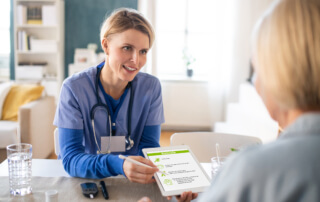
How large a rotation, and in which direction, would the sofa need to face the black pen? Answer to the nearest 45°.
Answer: approximately 45° to its left

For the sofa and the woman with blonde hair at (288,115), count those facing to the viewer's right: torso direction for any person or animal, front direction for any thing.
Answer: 0

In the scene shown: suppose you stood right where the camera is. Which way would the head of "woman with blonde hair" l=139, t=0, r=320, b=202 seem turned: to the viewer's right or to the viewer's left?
to the viewer's left

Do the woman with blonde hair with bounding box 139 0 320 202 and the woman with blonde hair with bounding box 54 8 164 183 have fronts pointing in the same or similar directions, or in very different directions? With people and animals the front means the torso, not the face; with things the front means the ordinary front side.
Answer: very different directions

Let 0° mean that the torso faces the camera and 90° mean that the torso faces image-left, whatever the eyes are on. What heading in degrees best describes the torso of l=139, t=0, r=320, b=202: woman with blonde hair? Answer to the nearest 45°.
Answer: approximately 135°

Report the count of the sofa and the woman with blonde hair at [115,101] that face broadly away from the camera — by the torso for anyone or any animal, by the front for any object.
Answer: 0

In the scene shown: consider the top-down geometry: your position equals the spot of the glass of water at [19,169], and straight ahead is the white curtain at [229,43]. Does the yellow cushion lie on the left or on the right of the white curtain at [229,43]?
left

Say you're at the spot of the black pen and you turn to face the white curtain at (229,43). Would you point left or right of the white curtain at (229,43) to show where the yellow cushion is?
left

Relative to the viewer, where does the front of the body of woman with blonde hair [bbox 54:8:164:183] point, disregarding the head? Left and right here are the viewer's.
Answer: facing the viewer and to the right of the viewer

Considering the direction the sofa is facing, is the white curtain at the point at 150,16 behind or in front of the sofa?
behind

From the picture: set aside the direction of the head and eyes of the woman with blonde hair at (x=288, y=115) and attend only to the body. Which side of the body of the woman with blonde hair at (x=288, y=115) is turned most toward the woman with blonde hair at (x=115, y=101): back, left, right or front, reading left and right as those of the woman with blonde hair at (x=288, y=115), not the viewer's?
front

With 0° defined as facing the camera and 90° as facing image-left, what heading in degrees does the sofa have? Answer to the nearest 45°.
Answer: approximately 45°

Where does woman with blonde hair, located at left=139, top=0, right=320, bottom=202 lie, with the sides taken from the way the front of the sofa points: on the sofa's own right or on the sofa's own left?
on the sofa's own left
